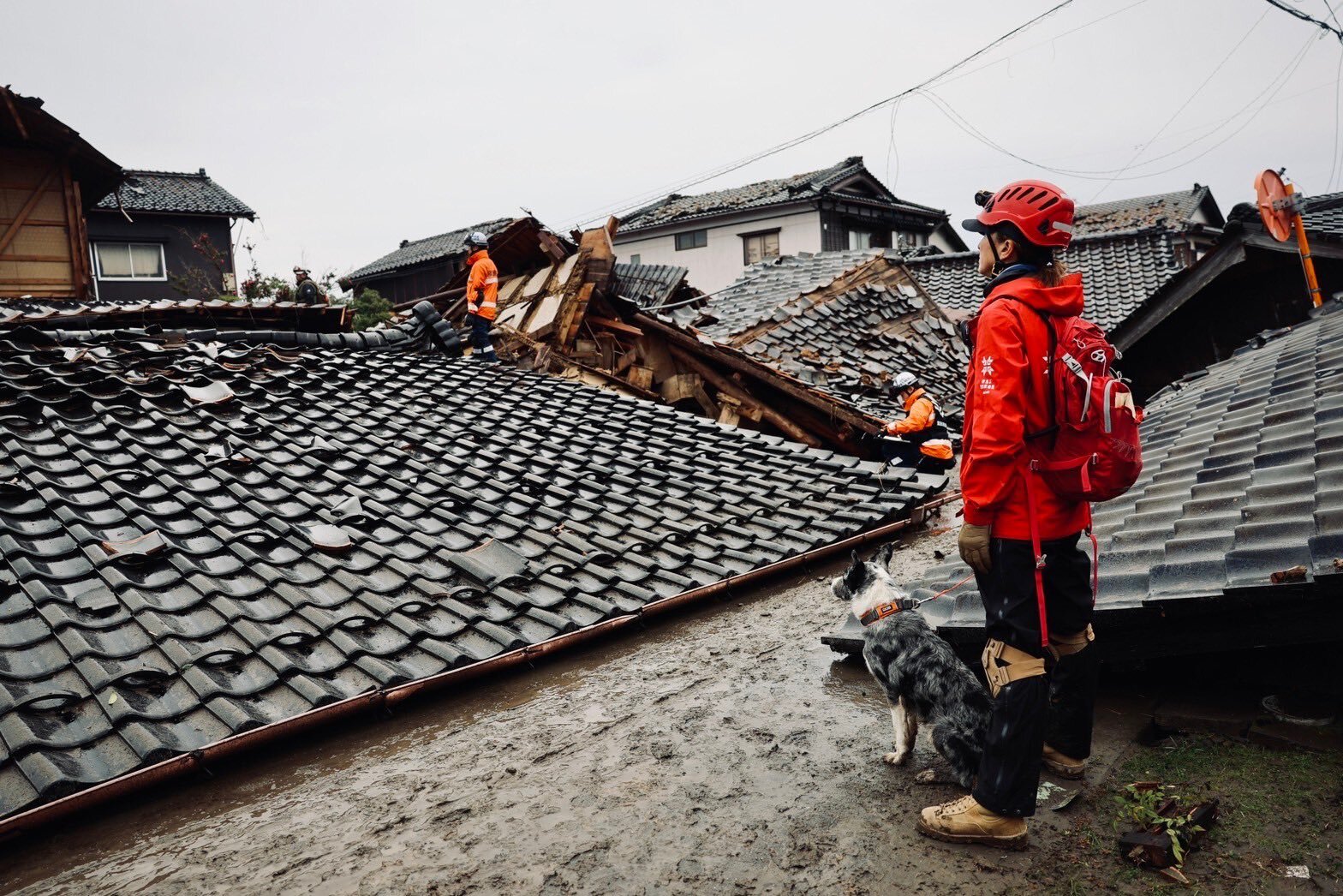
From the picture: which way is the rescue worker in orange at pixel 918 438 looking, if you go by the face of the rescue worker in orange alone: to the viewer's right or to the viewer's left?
to the viewer's left

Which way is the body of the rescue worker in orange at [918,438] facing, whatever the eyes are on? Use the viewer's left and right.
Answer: facing to the left of the viewer

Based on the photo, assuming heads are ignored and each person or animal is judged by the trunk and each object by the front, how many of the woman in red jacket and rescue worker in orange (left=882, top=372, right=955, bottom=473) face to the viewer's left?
2

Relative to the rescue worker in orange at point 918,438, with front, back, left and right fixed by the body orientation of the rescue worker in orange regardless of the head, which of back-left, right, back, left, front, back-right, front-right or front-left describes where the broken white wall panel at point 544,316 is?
front

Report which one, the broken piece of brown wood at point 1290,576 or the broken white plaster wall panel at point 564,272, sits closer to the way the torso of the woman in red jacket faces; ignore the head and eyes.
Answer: the broken white plaster wall panel

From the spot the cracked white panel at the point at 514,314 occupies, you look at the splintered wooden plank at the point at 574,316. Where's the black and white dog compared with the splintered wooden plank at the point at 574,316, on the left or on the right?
right

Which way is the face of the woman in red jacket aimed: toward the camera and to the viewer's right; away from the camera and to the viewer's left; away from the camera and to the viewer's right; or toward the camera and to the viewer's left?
away from the camera and to the viewer's left

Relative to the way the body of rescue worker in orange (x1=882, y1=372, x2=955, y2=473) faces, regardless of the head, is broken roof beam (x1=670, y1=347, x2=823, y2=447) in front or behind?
in front

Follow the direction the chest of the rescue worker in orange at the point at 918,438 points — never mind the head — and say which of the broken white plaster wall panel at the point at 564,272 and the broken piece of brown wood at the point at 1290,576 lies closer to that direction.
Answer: the broken white plaster wall panel

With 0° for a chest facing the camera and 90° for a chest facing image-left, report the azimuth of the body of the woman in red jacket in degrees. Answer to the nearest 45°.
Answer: approximately 90°

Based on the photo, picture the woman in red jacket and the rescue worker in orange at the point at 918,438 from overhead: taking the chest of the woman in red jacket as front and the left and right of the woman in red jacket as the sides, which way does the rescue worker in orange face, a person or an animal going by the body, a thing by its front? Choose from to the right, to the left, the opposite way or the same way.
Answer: the same way

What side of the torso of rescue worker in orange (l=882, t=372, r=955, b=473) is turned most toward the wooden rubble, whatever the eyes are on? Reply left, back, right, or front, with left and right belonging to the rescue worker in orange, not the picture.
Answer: front
